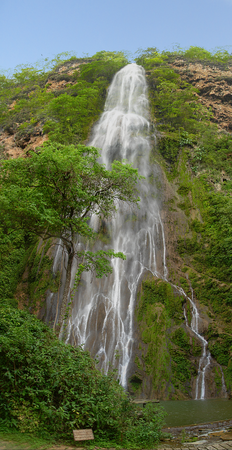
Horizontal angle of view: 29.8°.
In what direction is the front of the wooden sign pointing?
toward the camera

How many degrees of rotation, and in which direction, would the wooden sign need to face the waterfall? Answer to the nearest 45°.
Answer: approximately 180°

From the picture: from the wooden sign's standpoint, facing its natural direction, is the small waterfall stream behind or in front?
behind

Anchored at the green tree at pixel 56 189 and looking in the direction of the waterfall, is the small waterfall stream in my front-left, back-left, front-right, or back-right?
front-right

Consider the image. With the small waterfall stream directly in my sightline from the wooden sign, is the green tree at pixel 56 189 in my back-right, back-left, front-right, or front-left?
front-left

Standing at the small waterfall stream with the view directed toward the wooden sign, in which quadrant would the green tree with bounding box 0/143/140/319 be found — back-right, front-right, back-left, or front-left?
front-right
